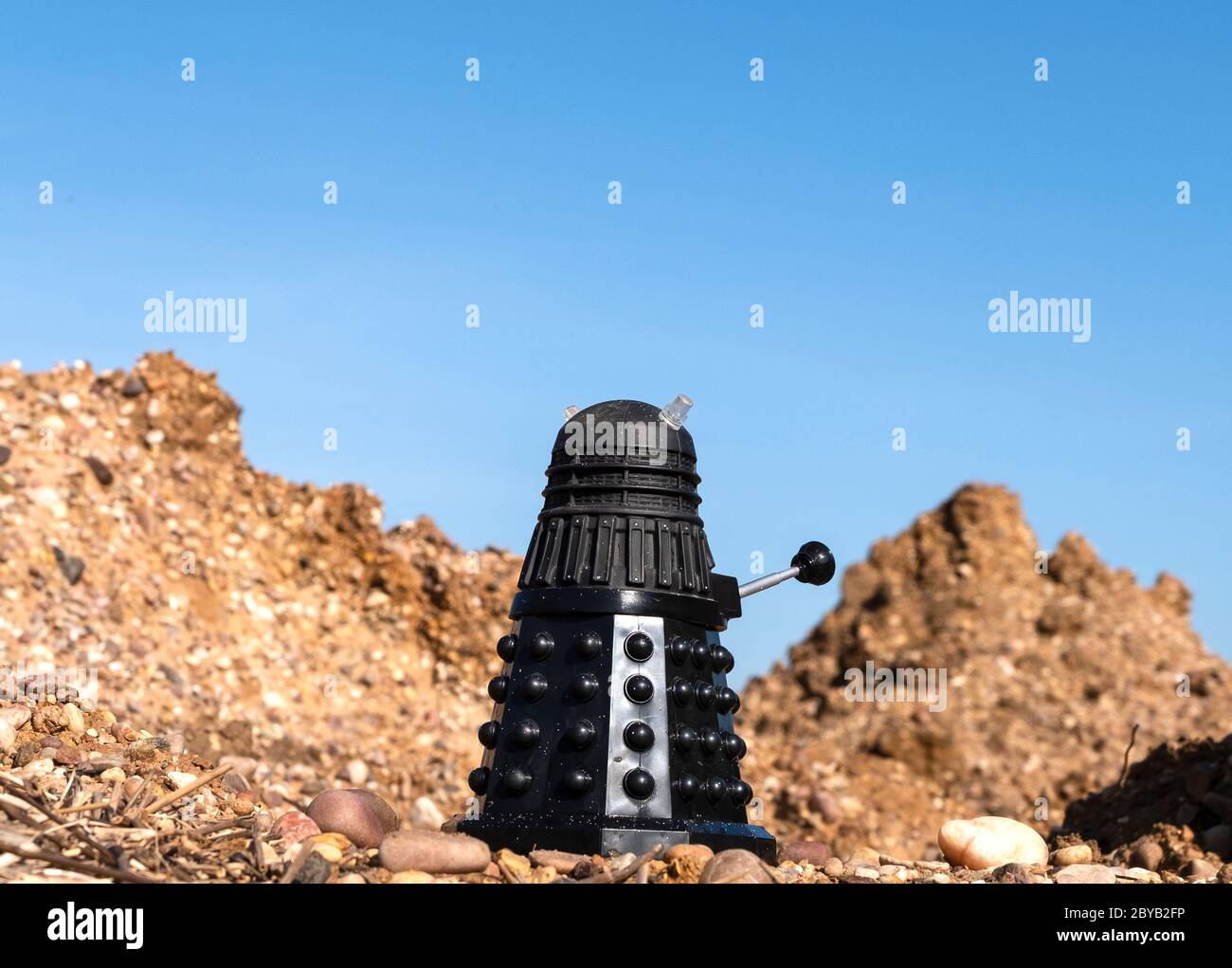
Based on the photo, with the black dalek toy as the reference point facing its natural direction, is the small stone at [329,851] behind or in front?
behind

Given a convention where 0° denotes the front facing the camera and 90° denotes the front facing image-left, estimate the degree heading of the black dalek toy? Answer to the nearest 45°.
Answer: approximately 225°

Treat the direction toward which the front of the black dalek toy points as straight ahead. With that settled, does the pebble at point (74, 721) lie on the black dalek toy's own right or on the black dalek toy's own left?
on the black dalek toy's own left

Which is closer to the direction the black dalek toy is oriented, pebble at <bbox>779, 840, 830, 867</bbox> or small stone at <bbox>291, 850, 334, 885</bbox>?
the pebble

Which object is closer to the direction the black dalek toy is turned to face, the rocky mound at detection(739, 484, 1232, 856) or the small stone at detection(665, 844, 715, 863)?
the rocky mound

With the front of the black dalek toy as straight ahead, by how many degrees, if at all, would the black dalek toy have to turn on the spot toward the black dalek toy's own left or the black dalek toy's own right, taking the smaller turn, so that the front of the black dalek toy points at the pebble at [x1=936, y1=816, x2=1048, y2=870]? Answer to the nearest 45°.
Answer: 0° — it already faces it
